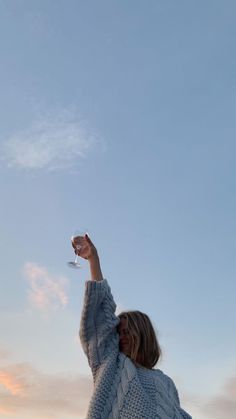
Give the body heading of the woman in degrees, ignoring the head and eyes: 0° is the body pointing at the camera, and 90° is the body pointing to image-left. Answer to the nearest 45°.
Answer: approximately 45°
